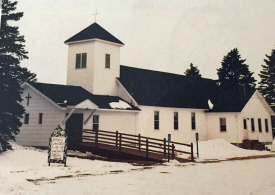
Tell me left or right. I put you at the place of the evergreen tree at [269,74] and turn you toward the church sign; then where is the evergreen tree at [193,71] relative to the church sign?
right

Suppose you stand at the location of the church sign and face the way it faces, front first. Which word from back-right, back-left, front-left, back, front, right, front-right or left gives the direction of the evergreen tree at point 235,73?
left

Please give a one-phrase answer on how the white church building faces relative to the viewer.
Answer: facing the viewer and to the left of the viewer

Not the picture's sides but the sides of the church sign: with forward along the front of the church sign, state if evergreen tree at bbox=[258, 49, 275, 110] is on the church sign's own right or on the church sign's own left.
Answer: on the church sign's own left

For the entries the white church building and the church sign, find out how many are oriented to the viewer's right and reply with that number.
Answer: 0

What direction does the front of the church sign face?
toward the camera

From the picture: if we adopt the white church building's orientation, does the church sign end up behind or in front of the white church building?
in front
